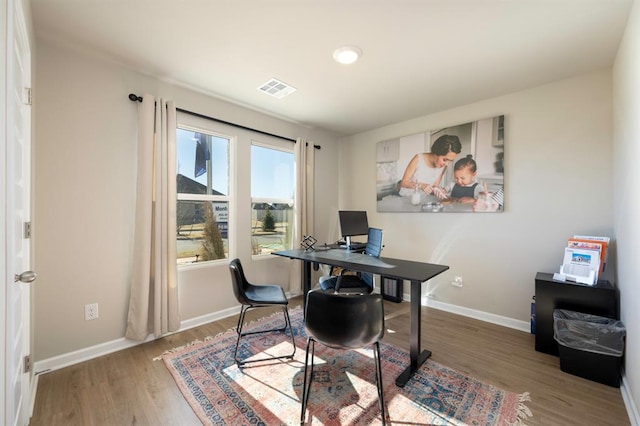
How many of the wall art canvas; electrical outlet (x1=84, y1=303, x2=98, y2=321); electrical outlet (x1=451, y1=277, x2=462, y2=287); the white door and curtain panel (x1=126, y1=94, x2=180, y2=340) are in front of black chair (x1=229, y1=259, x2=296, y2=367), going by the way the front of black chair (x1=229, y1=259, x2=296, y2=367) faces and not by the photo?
2

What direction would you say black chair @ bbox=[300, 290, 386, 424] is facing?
away from the camera

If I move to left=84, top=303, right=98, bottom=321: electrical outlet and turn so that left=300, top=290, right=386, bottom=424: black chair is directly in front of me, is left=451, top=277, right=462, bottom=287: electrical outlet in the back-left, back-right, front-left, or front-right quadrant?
front-left

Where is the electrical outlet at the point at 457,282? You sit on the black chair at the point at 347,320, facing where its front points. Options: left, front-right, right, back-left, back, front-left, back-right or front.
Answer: front-right

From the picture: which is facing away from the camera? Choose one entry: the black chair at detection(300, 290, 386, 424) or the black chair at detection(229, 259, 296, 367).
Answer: the black chair at detection(300, 290, 386, 424)

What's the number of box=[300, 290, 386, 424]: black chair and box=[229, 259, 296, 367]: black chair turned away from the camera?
1

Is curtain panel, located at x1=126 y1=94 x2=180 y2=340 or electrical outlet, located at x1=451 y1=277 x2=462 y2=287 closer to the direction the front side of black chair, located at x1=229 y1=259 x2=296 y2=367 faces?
the electrical outlet

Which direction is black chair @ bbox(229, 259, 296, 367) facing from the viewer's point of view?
to the viewer's right

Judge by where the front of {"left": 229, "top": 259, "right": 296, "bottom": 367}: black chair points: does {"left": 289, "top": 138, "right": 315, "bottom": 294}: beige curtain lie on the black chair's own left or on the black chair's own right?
on the black chair's own left

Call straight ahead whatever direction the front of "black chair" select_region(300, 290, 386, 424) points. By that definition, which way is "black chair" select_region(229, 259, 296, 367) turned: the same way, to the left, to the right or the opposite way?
to the right

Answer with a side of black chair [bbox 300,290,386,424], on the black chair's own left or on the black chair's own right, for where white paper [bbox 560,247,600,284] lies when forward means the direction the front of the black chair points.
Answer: on the black chair's own right

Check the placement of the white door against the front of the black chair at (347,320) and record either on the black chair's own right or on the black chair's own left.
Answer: on the black chair's own left
